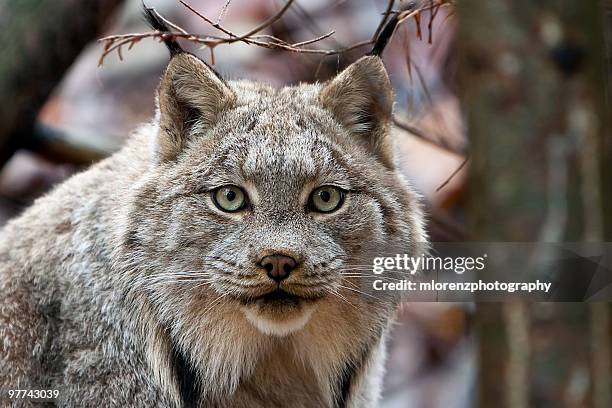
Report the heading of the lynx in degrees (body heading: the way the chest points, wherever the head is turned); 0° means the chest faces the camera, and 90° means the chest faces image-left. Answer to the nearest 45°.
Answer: approximately 315°
